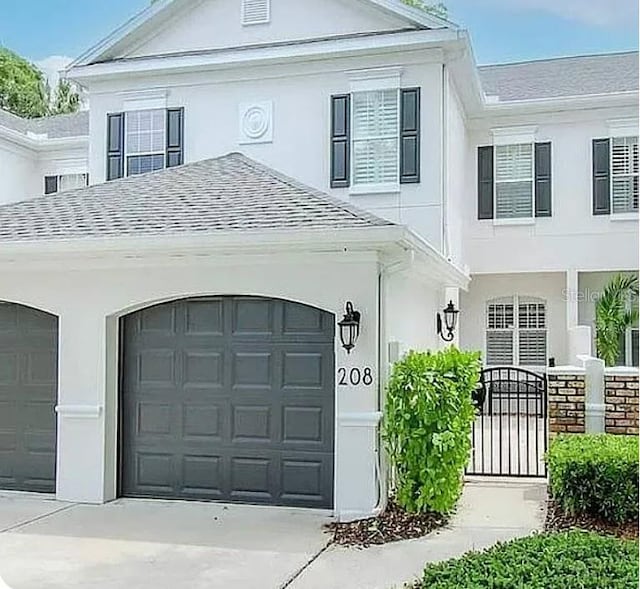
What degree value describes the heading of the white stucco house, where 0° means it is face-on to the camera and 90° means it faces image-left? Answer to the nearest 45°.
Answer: approximately 0°

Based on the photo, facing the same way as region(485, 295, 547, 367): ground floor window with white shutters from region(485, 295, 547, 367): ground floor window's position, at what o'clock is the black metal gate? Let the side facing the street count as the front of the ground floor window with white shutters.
The black metal gate is roughly at 12 o'clock from the ground floor window with white shutters.

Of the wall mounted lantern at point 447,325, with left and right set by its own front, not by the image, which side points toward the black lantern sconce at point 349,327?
right

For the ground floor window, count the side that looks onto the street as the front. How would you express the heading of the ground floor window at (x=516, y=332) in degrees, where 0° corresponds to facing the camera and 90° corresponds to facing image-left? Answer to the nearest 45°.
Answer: approximately 0°

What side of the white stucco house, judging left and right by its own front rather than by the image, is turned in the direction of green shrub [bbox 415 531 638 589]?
front
